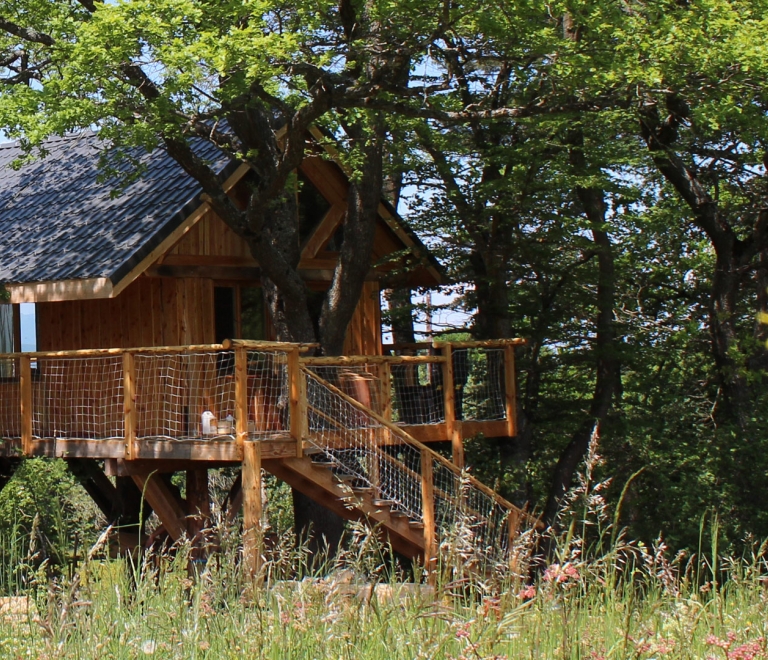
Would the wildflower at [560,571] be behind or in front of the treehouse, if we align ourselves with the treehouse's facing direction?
in front

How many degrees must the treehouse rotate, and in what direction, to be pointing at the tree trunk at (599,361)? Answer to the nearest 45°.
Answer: approximately 90° to its left

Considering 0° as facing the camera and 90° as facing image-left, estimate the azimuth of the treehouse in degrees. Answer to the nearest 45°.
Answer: approximately 315°

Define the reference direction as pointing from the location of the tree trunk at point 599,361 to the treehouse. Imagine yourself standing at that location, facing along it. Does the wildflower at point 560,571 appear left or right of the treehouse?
left

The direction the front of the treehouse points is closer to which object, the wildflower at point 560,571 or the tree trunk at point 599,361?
the wildflower
